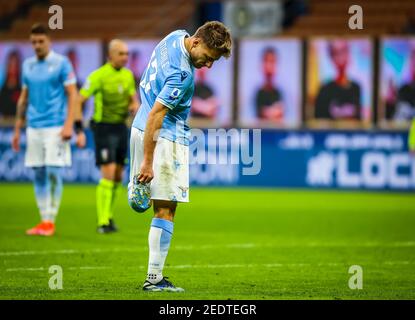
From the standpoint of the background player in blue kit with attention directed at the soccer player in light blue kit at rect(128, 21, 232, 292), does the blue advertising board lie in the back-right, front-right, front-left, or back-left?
back-left

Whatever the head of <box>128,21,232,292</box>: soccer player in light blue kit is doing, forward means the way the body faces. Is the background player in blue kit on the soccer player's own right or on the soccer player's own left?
on the soccer player's own left

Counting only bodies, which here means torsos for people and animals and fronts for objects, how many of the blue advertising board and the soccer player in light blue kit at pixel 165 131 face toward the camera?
1

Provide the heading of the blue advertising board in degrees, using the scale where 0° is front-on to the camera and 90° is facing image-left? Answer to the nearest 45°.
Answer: approximately 0°

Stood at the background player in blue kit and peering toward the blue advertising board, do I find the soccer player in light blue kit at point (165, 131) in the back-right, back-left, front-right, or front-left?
back-right
